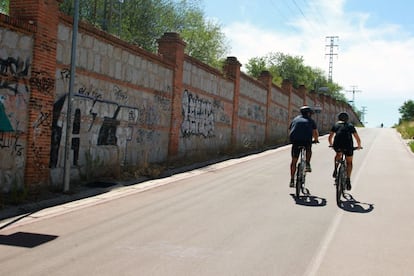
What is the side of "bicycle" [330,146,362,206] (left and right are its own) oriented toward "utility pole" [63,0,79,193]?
left

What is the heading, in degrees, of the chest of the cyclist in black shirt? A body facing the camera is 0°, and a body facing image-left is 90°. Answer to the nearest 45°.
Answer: approximately 180°

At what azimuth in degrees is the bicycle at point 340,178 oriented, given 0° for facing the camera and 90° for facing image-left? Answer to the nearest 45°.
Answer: approximately 180°
